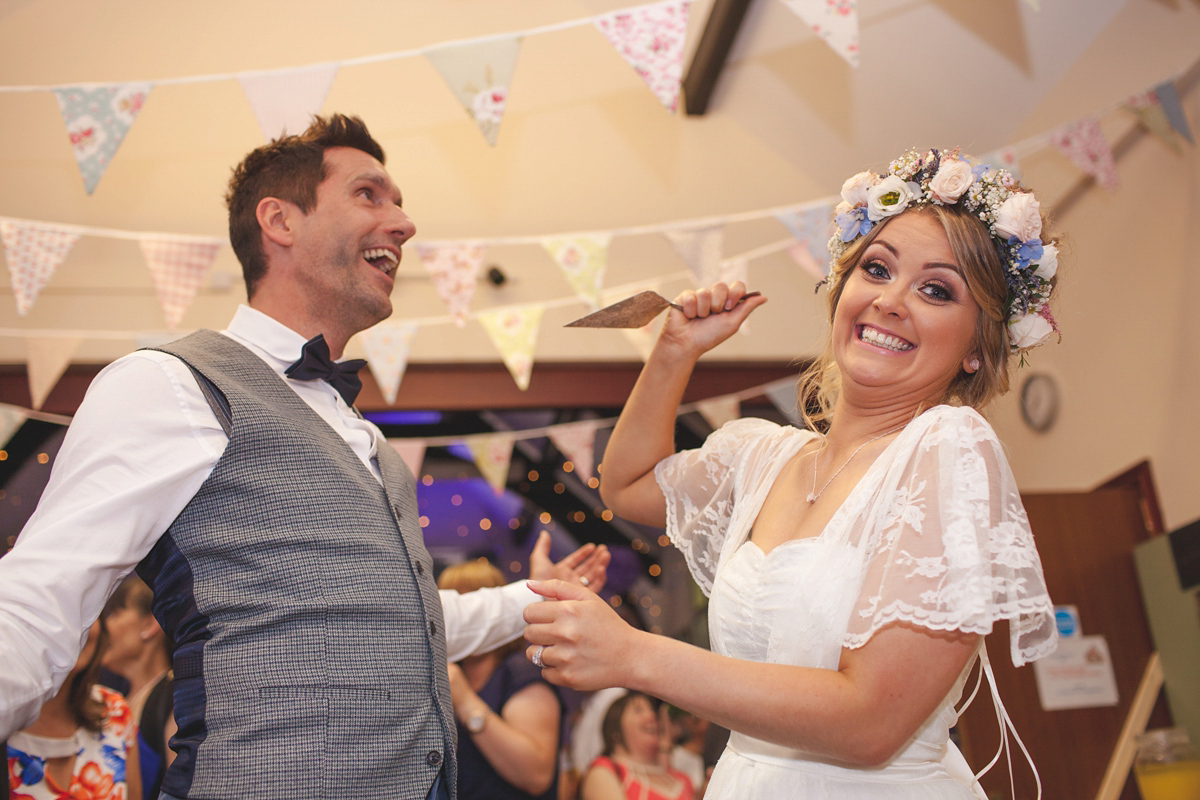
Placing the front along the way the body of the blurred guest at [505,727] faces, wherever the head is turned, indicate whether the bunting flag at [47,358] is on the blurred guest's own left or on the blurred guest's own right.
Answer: on the blurred guest's own right

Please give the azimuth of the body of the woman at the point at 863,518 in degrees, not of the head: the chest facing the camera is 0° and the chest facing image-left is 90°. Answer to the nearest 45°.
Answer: approximately 45°

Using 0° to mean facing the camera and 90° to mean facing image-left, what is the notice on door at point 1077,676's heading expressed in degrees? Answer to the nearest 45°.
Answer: approximately 0°

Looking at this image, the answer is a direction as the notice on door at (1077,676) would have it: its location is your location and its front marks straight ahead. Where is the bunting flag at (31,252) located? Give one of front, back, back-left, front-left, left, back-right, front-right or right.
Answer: front-right

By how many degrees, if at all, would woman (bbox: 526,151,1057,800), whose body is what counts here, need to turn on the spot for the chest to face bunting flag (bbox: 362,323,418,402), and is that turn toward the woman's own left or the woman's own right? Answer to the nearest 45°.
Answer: approximately 90° to the woman's own right

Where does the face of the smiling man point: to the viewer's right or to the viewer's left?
to the viewer's right

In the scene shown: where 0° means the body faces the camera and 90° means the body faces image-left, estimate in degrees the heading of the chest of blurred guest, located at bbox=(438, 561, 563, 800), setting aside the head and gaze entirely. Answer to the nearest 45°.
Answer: approximately 45°
